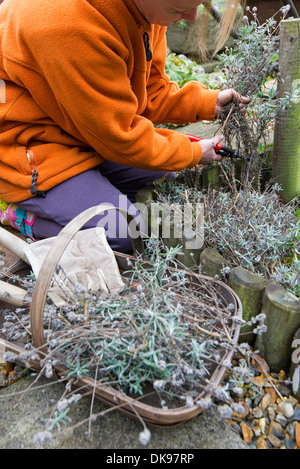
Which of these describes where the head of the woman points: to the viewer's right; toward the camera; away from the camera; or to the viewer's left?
to the viewer's right

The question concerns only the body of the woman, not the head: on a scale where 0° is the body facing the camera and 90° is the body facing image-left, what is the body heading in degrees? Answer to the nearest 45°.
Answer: approximately 270°
